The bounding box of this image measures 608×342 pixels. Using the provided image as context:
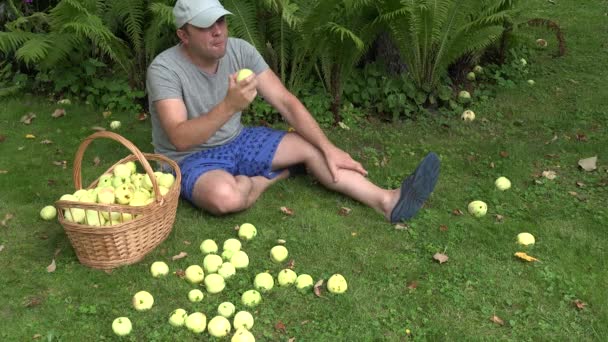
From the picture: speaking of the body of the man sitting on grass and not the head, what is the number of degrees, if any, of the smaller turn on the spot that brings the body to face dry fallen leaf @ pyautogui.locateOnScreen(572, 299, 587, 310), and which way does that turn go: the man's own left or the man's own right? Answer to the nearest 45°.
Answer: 0° — they already face it

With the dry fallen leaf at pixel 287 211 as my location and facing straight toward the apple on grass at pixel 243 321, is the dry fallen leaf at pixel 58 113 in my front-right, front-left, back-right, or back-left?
back-right

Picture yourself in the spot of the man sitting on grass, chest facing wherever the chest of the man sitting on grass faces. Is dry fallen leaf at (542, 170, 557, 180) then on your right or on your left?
on your left

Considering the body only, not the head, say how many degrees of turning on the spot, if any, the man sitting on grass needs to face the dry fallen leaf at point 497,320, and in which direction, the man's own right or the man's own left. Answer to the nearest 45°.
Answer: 0° — they already face it

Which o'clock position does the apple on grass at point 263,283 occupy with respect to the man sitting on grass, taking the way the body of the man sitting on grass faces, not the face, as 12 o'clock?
The apple on grass is roughly at 1 o'clock from the man sitting on grass.

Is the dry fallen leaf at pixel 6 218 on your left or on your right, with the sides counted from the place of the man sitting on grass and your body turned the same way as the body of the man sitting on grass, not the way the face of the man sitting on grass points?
on your right

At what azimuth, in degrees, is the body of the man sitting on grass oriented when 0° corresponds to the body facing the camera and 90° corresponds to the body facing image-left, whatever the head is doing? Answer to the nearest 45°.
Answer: approximately 315°

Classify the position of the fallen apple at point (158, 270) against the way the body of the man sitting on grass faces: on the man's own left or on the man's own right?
on the man's own right

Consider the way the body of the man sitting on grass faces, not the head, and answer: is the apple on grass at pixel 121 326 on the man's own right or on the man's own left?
on the man's own right

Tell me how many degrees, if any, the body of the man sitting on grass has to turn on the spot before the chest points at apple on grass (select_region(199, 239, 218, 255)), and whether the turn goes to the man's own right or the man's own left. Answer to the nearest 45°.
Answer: approximately 45° to the man's own right

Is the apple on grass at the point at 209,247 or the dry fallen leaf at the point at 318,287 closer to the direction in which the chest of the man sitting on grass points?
the dry fallen leaf

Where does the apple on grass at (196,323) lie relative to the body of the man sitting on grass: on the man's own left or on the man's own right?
on the man's own right
